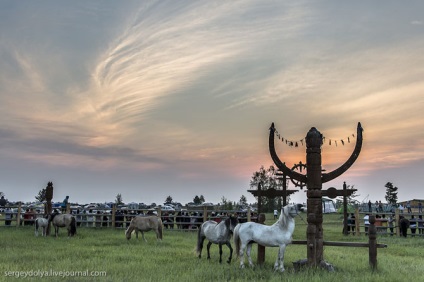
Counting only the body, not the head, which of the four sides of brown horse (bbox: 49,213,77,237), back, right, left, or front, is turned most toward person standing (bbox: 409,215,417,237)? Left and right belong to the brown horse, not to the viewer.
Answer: back

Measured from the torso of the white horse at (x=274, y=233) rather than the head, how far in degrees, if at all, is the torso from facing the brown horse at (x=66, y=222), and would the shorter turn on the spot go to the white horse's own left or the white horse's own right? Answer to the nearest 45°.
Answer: approximately 135° to the white horse's own left

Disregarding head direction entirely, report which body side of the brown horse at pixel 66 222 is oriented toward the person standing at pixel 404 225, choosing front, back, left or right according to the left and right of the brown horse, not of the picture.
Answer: back

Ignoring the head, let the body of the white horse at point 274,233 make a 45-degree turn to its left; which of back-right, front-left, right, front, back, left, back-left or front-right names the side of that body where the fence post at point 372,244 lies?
front-right

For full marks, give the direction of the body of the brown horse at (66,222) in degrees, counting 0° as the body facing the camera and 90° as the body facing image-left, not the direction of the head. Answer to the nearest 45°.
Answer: approximately 90°

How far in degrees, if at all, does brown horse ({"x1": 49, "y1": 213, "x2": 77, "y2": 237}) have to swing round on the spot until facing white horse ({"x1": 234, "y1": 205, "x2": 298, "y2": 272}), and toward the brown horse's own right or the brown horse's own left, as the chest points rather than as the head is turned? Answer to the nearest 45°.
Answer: approximately 90° to the brown horse's own left

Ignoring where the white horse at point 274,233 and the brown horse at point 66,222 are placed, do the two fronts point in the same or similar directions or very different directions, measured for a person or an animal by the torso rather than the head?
very different directions

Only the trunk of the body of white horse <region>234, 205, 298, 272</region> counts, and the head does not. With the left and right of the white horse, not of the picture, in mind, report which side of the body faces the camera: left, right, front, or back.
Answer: right

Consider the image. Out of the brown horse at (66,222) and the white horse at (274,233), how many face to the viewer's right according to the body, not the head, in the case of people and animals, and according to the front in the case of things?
1

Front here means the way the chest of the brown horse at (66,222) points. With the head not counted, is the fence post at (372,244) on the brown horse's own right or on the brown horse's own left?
on the brown horse's own left
